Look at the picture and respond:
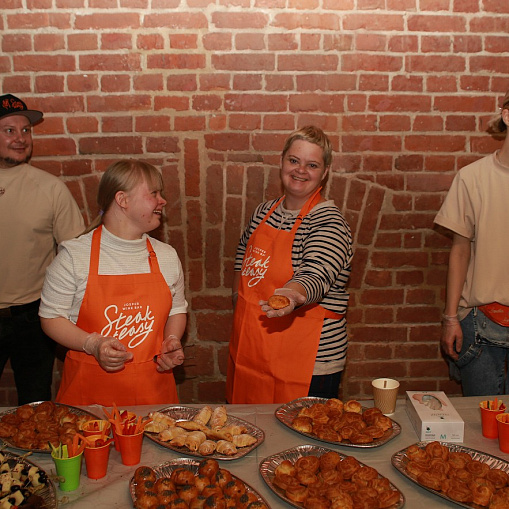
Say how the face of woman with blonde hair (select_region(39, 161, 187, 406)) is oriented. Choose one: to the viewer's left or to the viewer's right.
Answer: to the viewer's right

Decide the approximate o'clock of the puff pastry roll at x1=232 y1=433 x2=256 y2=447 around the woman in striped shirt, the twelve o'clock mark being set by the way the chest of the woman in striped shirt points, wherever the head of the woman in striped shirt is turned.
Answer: The puff pastry roll is roughly at 11 o'clock from the woman in striped shirt.

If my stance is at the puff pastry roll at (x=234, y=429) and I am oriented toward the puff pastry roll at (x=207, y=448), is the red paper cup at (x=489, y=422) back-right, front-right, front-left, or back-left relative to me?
back-left

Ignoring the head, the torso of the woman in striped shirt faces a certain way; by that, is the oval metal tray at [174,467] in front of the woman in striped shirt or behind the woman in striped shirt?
in front

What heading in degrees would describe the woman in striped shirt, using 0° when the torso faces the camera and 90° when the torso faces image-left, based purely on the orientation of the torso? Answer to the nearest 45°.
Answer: approximately 45°

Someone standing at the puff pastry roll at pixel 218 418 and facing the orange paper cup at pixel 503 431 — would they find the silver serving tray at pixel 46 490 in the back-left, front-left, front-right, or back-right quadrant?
back-right

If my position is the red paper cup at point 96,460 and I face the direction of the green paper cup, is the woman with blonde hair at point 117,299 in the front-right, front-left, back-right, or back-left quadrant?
back-right
